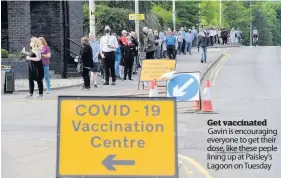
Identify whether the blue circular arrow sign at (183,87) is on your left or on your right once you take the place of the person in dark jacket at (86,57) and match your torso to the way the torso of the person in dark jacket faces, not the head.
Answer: on your left

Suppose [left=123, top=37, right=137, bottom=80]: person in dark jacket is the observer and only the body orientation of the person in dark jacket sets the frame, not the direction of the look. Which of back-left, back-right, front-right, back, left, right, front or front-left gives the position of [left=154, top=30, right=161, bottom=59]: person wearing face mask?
back

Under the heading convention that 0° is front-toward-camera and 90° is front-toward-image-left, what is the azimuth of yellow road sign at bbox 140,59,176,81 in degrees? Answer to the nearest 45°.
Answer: approximately 0°

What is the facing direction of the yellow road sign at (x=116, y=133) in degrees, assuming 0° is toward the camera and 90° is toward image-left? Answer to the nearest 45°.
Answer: approximately 0°

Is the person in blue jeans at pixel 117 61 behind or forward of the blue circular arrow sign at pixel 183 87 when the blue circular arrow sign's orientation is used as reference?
behind

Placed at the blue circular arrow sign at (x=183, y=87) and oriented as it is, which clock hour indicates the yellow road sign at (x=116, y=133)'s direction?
The yellow road sign is roughly at 12 o'clock from the blue circular arrow sign.
